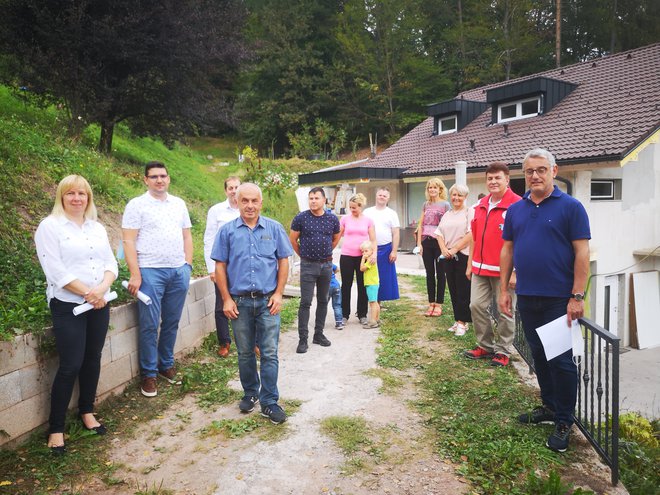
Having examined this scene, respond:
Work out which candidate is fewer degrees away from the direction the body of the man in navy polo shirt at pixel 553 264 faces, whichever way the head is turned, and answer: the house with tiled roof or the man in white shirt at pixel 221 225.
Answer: the man in white shirt

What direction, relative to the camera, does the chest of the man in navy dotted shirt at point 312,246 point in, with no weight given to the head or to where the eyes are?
toward the camera

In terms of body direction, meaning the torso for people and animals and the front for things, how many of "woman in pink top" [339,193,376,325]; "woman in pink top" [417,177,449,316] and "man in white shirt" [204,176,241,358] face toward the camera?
3

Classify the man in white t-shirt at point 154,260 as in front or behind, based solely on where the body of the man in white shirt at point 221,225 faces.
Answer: in front

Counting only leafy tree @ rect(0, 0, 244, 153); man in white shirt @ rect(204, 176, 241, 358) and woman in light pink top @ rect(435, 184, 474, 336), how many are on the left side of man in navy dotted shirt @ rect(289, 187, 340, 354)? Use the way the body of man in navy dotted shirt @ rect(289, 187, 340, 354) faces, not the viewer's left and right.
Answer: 1

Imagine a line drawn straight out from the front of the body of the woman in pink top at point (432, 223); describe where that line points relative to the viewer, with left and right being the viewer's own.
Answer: facing the viewer

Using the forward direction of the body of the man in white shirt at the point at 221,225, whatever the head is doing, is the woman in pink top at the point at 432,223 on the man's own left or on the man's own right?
on the man's own left

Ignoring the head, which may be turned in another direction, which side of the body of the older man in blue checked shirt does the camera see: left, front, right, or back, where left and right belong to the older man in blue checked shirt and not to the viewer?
front

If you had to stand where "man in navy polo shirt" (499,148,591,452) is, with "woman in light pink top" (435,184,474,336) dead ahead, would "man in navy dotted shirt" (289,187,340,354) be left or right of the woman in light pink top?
left

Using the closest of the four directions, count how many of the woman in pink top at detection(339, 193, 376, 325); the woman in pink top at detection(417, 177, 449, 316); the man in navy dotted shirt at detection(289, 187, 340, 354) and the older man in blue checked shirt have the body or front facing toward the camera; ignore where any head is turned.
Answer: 4

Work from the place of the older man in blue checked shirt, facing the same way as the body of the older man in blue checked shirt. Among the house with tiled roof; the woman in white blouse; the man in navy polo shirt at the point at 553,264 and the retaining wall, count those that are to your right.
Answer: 2

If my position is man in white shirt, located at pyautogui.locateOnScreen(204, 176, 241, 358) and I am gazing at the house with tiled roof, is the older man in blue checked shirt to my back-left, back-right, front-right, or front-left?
back-right

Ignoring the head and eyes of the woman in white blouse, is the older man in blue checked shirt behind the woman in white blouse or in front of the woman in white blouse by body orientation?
in front

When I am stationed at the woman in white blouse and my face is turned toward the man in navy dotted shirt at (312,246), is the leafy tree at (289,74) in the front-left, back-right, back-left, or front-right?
front-left
